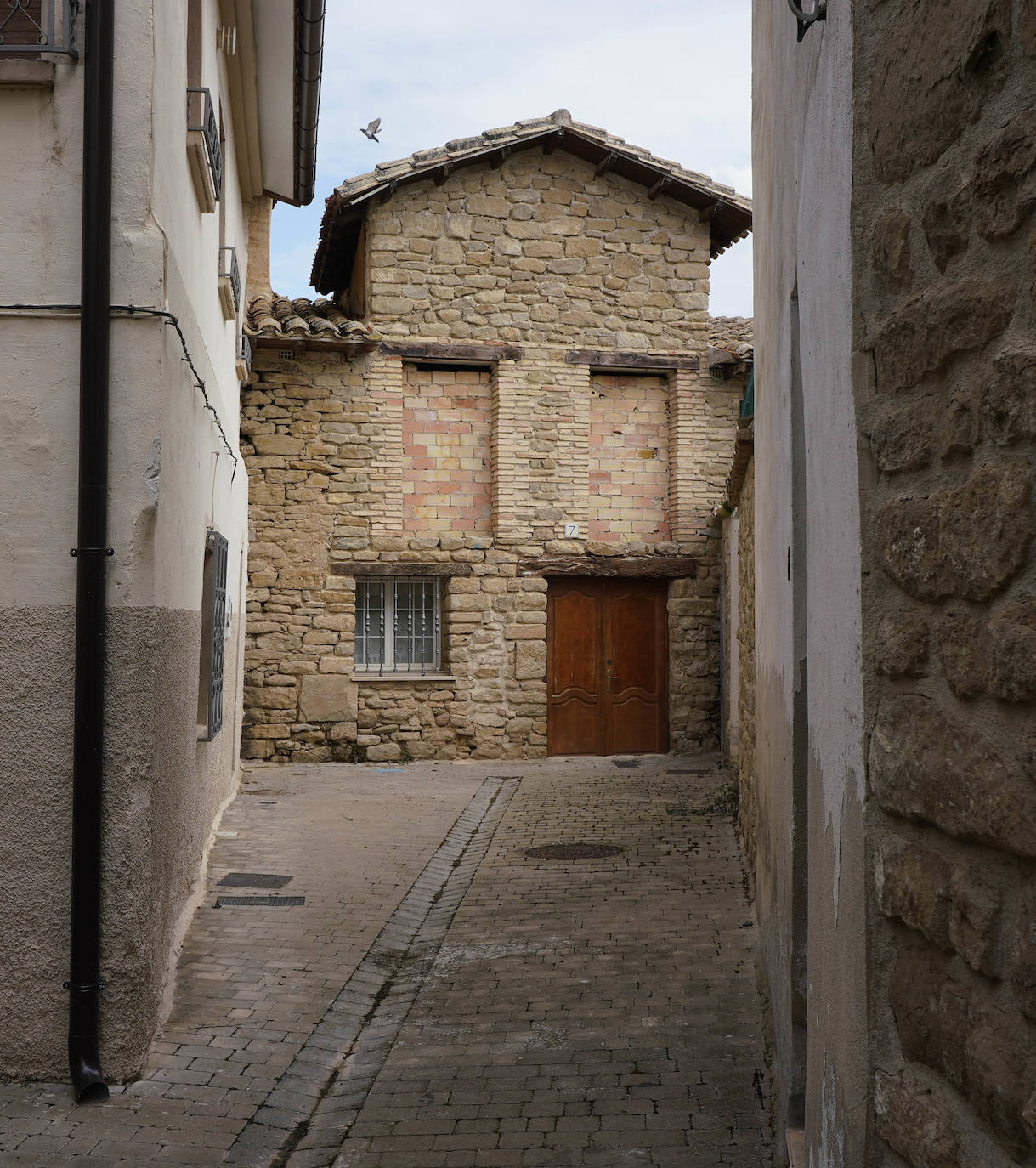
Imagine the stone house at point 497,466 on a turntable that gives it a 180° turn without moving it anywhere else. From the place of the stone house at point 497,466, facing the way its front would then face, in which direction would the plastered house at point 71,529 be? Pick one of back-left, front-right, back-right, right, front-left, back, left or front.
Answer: back

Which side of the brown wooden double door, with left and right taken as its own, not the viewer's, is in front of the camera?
front

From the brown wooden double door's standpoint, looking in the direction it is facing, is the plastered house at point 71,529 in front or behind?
in front

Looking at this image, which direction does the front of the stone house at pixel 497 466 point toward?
toward the camera

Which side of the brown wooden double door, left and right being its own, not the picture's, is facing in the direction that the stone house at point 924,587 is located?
front
